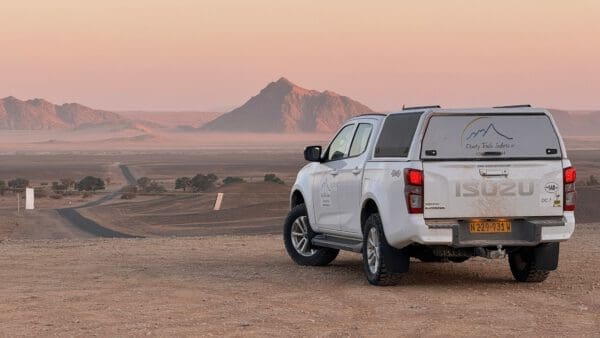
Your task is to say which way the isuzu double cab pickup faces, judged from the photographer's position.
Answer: facing away from the viewer and to the left of the viewer
